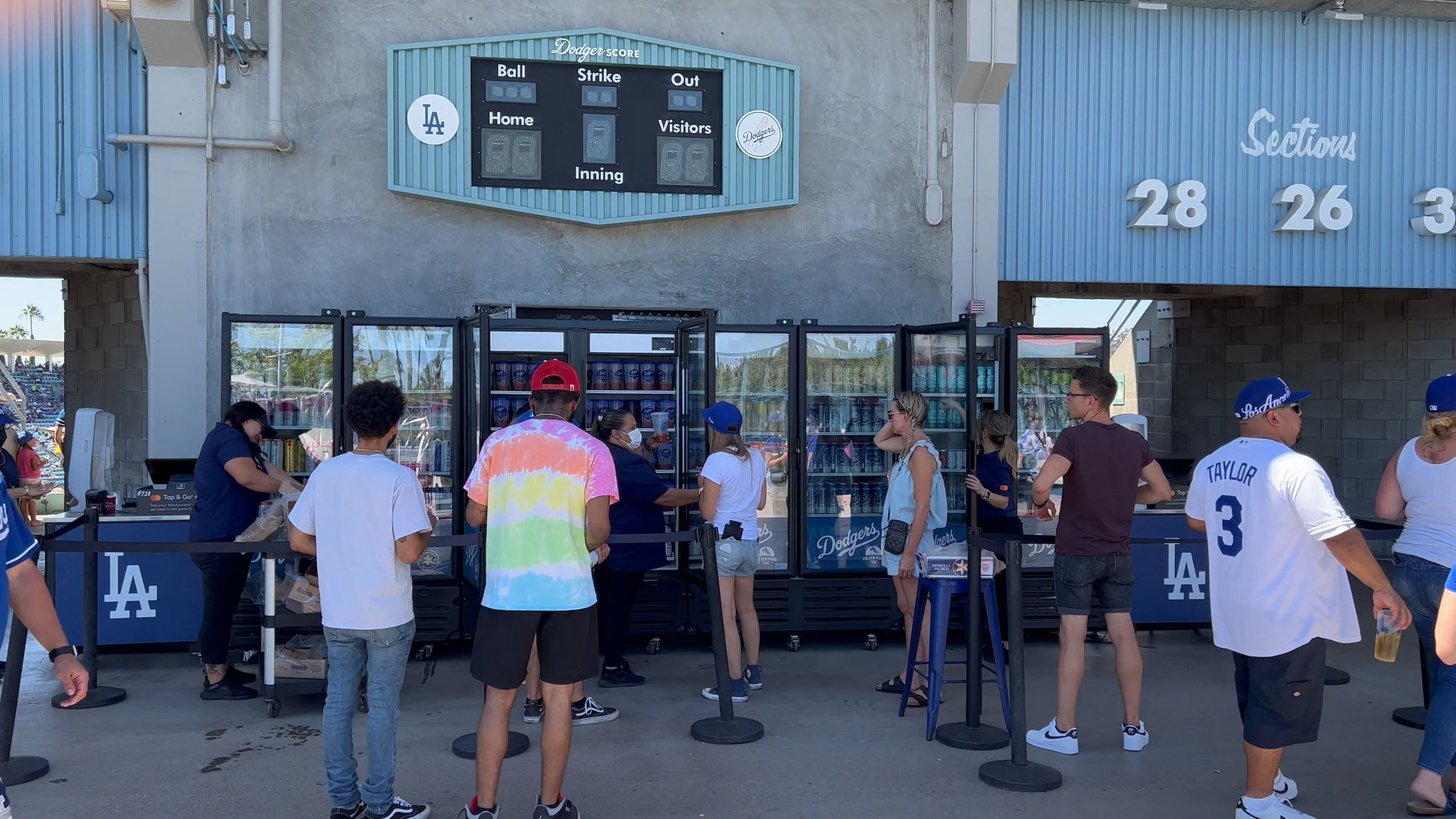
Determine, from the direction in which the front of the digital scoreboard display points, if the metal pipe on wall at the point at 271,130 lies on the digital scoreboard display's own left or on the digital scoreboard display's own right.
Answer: on the digital scoreboard display's own right

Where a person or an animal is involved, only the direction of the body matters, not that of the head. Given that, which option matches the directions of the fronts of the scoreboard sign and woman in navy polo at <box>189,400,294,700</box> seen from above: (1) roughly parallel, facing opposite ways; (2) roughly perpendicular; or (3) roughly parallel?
roughly perpendicular

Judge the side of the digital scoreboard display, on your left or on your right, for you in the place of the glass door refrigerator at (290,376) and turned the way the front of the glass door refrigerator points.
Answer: on your left

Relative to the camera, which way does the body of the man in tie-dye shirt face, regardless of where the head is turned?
away from the camera

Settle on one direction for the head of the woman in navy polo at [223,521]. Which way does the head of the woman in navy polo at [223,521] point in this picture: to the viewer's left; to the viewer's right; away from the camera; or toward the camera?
to the viewer's right

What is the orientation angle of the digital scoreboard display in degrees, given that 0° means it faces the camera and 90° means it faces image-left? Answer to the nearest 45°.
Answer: approximately 0°

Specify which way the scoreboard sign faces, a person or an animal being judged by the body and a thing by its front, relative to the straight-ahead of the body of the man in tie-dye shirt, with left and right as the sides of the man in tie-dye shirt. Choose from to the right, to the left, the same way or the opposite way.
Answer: the opposite way

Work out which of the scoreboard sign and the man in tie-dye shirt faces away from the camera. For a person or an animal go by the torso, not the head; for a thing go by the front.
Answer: the man in tie-dye shirt

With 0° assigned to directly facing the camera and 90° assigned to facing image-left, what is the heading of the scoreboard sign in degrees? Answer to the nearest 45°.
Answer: approximately 0°
